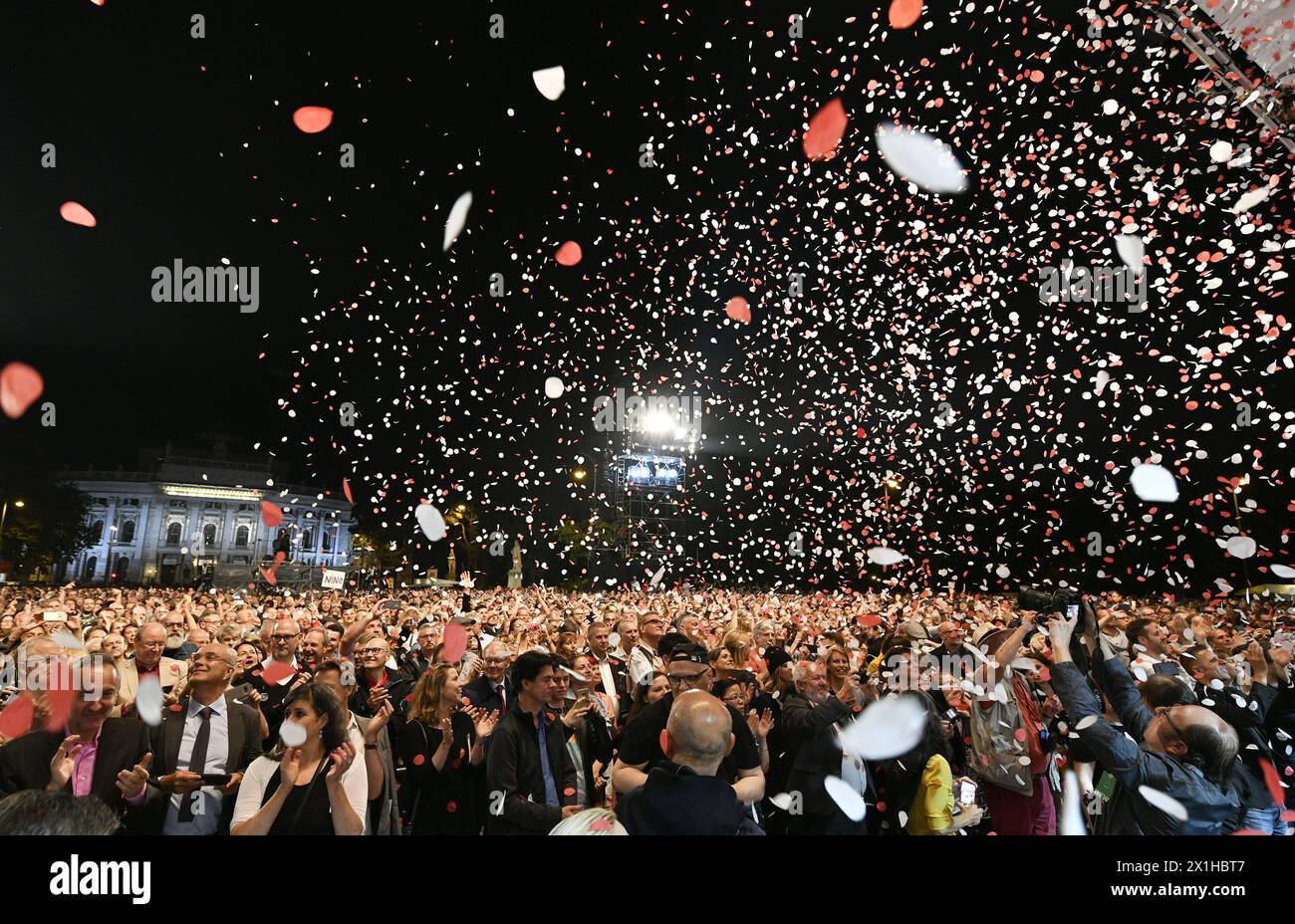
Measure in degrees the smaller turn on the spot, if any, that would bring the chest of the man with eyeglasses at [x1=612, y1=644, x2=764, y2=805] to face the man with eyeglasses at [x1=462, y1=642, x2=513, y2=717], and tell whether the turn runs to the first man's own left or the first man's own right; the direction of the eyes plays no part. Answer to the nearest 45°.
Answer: approximately 135° to the first man's own right

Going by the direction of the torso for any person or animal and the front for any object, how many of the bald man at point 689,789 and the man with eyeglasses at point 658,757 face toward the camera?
1

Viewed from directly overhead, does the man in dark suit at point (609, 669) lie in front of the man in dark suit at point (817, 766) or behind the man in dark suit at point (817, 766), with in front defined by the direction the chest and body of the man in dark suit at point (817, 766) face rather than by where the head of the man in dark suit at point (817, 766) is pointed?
behind

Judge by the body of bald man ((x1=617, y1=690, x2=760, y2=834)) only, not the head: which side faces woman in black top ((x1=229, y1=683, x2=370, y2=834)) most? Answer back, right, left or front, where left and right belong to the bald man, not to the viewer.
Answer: left

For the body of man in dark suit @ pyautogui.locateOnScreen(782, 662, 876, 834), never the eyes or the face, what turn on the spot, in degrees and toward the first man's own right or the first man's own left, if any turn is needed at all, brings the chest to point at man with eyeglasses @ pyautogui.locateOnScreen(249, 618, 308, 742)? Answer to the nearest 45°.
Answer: approximately 135° to the first man's own right

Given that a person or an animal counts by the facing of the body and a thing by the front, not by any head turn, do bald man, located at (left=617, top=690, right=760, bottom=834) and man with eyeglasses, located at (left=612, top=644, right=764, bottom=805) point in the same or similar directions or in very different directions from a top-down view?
very different directions

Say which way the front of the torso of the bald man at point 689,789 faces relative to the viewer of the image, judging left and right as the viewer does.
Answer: facing away from the viewer

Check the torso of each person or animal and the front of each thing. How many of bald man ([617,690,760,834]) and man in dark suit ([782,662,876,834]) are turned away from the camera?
1

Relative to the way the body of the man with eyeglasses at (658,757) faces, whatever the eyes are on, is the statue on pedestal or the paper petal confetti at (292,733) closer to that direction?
the paper petal confetti

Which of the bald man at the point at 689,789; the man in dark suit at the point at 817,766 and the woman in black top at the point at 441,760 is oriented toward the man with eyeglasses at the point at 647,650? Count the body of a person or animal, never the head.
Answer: the bald man

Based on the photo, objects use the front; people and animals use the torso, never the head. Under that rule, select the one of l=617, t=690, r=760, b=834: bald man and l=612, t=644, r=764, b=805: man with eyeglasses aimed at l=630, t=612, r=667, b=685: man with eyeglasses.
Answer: the bald man

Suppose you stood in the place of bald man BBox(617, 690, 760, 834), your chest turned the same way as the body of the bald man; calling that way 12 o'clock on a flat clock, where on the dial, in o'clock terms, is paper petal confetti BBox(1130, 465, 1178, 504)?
The paper petal confetti is roughly at 1 o'clock from the bald man.

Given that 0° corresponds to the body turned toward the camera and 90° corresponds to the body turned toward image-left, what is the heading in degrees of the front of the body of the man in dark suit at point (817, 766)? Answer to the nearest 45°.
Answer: approximately 315°

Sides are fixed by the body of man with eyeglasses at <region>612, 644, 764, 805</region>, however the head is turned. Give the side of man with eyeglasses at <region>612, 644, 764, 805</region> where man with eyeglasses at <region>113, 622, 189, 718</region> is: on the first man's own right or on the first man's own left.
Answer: on the first man's own right

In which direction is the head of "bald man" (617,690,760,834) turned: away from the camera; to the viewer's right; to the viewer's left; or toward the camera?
away from the camera
